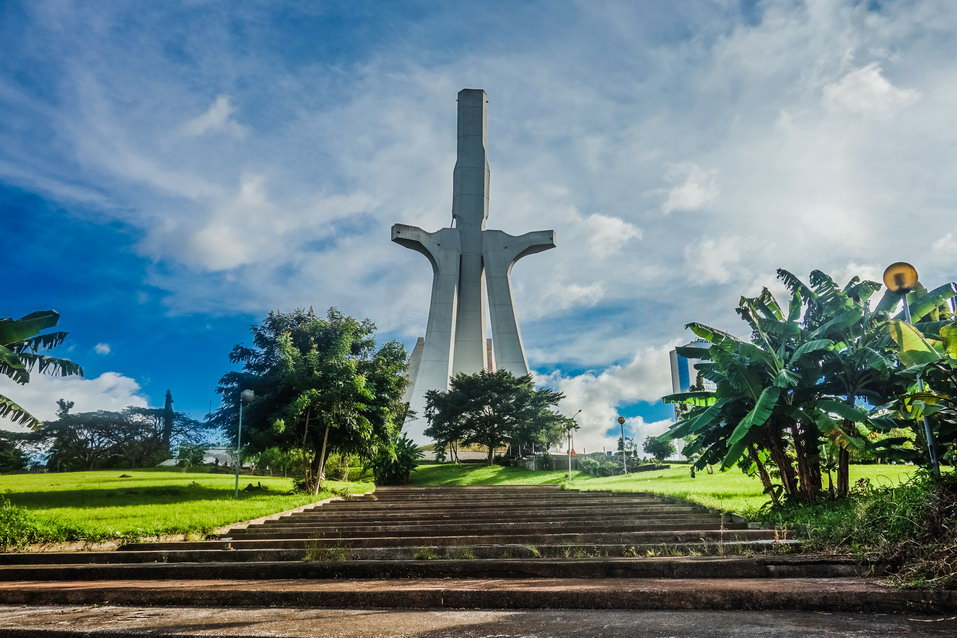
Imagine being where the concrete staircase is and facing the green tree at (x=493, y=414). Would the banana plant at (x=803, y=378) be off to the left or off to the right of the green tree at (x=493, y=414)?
right

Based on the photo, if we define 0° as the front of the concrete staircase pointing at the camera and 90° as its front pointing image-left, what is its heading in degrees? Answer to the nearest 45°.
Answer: approximately 0°

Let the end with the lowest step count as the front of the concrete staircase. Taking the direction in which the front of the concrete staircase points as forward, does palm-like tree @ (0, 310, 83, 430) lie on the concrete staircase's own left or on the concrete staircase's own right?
on the concrete staircase's own right

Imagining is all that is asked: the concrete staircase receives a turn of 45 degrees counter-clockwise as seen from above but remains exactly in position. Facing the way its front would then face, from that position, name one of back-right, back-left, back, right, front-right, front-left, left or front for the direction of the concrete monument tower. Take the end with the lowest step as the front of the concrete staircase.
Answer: back-left

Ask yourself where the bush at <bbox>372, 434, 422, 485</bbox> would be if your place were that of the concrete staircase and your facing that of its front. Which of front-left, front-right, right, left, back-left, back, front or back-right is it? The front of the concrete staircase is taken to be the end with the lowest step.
back

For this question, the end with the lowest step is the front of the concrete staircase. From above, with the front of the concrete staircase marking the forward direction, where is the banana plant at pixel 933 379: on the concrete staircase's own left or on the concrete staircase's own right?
on the concrete staircase's own left

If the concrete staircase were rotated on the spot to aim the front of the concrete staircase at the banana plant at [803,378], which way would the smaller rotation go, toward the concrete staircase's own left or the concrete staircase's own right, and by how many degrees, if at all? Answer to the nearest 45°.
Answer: approximately 135° to the concrete staircase's own left

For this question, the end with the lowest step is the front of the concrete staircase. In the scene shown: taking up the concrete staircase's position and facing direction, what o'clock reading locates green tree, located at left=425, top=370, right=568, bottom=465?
The green tree is roughly at 6 o'clock from the concrete staircase.

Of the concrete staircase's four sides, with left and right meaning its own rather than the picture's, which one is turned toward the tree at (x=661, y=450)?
back
